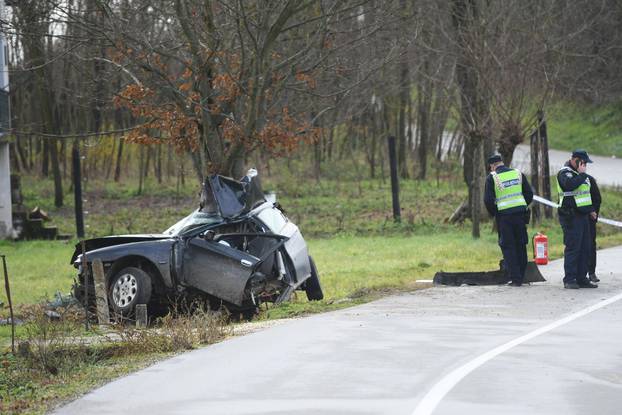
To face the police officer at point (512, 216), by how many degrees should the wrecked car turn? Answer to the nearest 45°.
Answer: approximately 180°

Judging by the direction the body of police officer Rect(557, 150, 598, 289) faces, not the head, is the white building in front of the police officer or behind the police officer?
behind

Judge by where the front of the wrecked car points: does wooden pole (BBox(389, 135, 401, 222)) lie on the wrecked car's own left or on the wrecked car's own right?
on the wrecked car's own right

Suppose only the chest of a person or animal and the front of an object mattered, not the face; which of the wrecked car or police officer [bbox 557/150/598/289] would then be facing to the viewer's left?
the wrecked car

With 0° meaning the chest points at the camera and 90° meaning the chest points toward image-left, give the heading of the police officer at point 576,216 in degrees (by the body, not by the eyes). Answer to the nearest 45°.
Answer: approximately 315°

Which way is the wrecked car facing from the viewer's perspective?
to the viewer's left

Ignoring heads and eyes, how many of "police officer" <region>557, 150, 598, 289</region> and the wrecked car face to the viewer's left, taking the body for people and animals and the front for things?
1

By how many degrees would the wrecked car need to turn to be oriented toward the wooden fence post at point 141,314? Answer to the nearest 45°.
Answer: approximately 45° to its left
